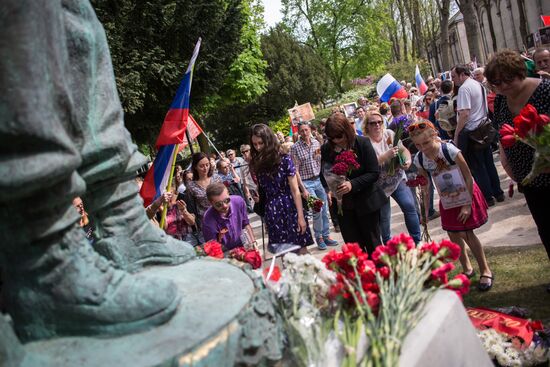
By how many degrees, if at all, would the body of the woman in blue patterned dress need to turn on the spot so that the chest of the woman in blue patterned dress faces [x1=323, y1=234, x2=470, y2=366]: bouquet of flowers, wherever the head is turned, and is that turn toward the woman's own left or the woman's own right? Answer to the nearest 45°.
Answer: approximately 45° to the woman's own left

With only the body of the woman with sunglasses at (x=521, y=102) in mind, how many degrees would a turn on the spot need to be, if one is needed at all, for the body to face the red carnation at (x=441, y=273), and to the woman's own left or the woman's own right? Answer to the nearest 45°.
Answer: approximately 45° to the woman's own left

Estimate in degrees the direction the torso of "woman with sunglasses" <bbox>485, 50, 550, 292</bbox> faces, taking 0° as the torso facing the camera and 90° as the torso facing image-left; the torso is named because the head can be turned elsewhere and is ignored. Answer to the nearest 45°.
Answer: approximately 45°

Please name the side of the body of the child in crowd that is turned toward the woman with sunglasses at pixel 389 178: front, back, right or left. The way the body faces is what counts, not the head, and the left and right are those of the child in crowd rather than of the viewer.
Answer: right

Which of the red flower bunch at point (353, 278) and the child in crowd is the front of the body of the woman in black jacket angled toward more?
the red flower bunch

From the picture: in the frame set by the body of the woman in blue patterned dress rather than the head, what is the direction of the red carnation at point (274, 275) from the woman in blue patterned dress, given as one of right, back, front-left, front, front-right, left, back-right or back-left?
front-left

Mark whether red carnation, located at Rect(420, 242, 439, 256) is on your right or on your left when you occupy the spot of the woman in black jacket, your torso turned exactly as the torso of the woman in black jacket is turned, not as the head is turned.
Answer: on your left
